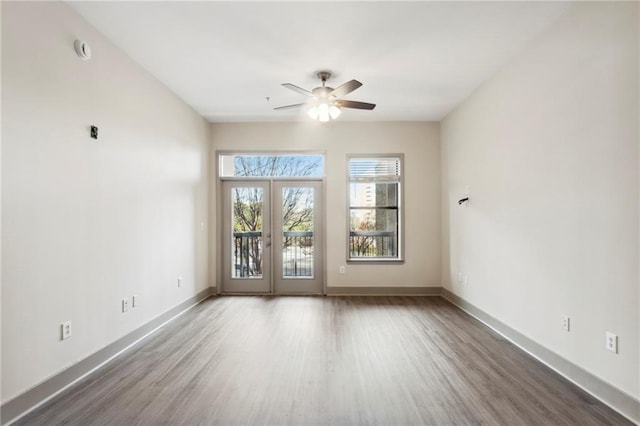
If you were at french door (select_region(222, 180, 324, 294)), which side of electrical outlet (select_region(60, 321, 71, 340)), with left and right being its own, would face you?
left

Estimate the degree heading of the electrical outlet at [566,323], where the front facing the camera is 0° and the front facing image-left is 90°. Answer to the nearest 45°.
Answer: approximately 45°

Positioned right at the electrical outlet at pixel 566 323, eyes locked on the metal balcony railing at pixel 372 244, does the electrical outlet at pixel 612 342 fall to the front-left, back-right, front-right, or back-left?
back-left

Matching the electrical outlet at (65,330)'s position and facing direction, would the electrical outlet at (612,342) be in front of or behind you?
in front

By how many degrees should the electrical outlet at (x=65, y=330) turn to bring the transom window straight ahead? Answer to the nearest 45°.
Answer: approximately 90° to its left

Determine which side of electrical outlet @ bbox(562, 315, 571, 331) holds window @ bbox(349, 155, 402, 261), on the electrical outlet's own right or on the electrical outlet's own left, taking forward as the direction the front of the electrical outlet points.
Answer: on the electrical outlet's own right

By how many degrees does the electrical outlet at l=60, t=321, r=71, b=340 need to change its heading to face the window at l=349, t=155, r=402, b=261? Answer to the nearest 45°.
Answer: approximately 45° to its left

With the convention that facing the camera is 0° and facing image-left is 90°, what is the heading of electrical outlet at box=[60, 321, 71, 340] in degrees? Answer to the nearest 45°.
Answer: approximately 315°

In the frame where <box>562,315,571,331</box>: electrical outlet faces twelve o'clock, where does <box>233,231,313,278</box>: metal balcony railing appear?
The metal balcony railing is roughly at 2 o'clock from the electrical outlet.
